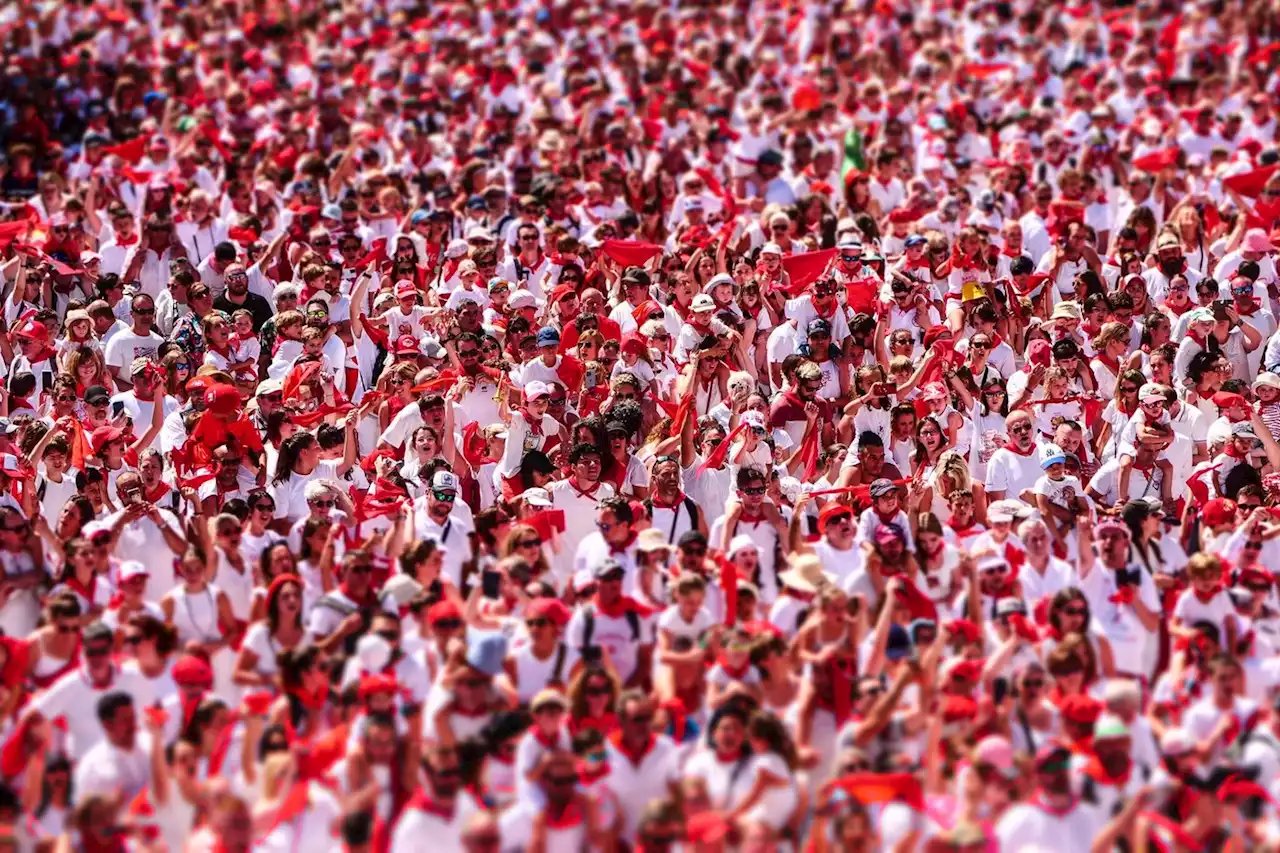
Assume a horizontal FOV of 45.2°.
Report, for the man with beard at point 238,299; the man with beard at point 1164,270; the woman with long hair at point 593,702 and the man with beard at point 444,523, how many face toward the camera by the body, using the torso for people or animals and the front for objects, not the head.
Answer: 4

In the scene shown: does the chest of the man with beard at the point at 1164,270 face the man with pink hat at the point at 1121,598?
yes

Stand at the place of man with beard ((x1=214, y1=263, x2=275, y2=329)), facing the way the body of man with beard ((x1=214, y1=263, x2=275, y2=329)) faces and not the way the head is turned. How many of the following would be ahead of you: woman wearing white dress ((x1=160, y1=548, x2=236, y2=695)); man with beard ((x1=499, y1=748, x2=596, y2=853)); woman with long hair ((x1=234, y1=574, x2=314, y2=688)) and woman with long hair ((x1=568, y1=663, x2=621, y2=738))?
4

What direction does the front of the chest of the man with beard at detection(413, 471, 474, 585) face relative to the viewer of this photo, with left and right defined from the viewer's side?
facing the viewer

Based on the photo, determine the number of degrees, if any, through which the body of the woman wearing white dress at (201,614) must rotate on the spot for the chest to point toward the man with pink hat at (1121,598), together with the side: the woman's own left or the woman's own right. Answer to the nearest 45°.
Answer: approximately 90° to the woman's own left

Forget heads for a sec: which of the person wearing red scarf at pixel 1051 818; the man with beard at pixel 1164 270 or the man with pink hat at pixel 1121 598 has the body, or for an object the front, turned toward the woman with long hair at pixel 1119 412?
the man with beard at pixel 1164 270

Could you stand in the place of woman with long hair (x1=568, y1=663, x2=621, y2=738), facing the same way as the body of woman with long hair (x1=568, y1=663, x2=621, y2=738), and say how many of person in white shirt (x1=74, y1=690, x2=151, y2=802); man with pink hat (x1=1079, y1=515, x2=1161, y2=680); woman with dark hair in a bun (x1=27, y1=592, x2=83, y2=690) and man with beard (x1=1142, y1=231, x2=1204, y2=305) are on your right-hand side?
2

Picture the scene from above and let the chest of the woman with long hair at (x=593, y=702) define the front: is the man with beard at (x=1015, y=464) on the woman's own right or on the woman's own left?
on the woman's own left

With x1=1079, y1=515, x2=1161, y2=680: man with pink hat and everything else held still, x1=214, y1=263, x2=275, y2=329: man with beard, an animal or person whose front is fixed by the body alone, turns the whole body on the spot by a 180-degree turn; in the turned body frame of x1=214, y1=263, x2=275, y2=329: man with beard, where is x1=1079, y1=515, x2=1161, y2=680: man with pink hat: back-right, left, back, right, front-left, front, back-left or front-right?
back-right

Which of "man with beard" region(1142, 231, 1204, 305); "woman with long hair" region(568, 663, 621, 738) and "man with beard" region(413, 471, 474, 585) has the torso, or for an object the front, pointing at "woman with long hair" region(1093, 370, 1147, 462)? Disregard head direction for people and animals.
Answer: "man with beard" region(1142, 231, 1204, 305)

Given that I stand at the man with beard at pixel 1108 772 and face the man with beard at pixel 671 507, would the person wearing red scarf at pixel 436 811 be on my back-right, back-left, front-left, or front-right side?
front-left

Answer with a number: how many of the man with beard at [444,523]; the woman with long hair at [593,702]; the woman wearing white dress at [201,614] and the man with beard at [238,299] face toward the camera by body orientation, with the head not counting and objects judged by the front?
4

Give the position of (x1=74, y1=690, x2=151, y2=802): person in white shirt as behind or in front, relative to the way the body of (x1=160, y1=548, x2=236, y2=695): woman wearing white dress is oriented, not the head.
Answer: in front

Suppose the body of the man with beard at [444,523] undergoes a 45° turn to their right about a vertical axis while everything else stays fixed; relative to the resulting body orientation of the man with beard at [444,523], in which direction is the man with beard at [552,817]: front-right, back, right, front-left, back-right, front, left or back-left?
front-left

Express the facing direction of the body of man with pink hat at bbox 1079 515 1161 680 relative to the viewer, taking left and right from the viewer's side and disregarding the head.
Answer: facing the viewer and to the left of the viewer

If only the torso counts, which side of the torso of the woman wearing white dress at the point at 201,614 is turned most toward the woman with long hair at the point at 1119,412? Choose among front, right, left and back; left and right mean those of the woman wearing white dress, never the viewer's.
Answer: left

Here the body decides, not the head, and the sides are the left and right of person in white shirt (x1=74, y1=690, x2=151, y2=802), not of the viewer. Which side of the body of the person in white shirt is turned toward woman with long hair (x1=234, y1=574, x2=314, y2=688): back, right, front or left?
left
